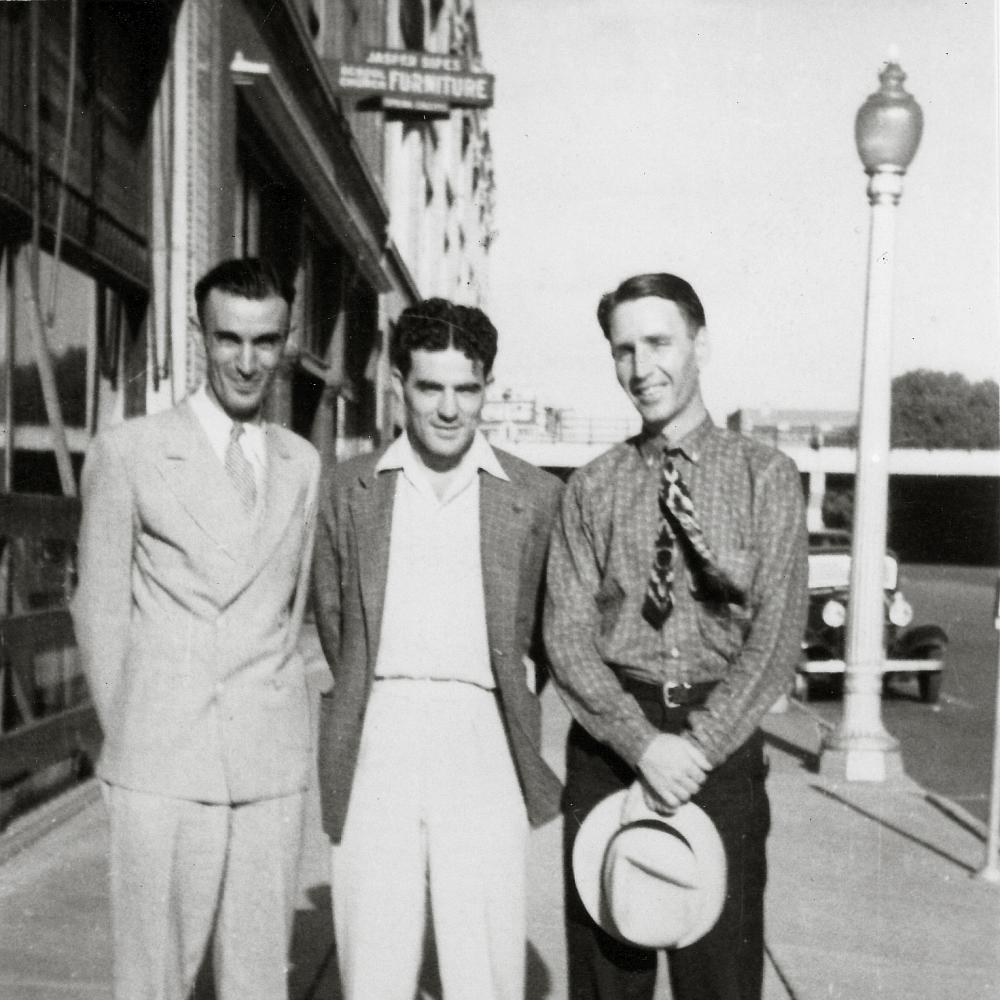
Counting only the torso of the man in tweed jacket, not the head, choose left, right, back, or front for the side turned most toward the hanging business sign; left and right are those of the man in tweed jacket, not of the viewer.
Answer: back

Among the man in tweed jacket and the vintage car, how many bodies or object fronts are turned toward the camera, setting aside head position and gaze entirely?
2

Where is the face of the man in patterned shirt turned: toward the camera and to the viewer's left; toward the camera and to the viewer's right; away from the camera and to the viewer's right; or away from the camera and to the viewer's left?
toward the camera and to the viewer's left

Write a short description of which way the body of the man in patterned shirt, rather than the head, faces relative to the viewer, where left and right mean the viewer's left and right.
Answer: facing the viewer

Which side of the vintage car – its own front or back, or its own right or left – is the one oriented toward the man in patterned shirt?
front

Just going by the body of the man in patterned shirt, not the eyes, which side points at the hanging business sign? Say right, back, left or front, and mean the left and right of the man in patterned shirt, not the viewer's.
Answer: back

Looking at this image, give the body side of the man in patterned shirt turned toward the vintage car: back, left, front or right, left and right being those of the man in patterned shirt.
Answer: back

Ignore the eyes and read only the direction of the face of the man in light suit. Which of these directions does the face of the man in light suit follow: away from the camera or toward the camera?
toward the camera

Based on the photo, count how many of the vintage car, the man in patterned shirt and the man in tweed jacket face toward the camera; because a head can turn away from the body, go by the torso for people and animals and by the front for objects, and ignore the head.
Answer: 3
